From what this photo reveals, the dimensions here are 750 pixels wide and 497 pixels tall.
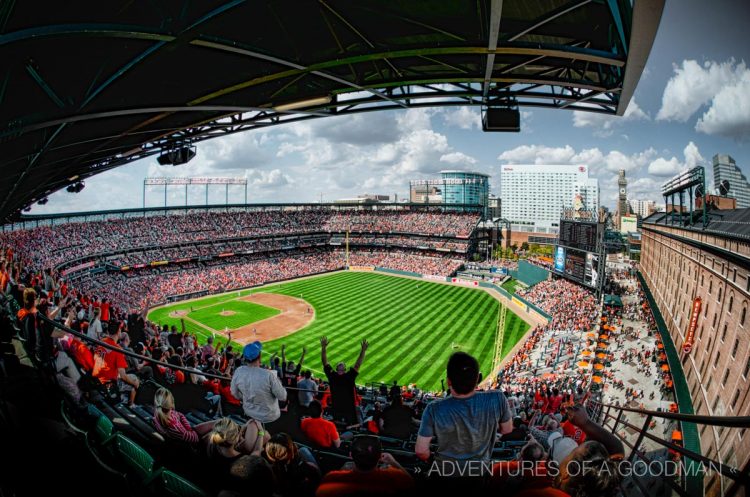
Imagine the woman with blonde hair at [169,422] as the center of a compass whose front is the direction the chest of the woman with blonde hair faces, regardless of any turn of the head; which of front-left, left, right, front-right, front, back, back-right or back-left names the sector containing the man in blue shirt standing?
right

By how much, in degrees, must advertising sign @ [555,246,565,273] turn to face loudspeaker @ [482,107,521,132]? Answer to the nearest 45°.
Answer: approximately 45° to its left

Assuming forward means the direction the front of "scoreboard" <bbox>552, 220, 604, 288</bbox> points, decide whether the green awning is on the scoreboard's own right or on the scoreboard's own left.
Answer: on the scoreboard's own left

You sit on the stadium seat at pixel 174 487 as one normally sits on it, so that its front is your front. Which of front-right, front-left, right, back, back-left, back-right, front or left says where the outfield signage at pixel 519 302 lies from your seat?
front

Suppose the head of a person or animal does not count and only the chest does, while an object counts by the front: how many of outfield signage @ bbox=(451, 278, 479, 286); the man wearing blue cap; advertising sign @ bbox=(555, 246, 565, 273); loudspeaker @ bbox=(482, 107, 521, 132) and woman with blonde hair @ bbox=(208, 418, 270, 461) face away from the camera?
2

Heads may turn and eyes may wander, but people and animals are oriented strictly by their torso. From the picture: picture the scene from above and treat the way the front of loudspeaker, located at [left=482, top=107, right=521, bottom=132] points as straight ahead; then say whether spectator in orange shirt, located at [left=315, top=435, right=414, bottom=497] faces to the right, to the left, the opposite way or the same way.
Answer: the opposite way

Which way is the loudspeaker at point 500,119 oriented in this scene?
toward the camera

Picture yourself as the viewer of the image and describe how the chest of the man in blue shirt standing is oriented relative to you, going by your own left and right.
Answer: facing away from the viewer

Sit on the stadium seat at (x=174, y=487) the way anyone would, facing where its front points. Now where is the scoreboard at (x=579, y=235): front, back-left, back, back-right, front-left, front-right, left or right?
front

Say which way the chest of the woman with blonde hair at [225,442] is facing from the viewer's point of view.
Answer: away from the camera

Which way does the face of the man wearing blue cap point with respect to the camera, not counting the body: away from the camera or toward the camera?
away from the camera

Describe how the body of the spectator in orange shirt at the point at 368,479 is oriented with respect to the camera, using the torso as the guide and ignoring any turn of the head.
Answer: away from the camera

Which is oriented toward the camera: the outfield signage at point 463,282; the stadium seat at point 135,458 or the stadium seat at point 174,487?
the outfield signage

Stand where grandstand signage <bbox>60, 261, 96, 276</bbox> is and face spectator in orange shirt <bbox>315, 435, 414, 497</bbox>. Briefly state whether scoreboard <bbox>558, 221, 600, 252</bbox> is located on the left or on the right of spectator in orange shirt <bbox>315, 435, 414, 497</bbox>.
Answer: left
